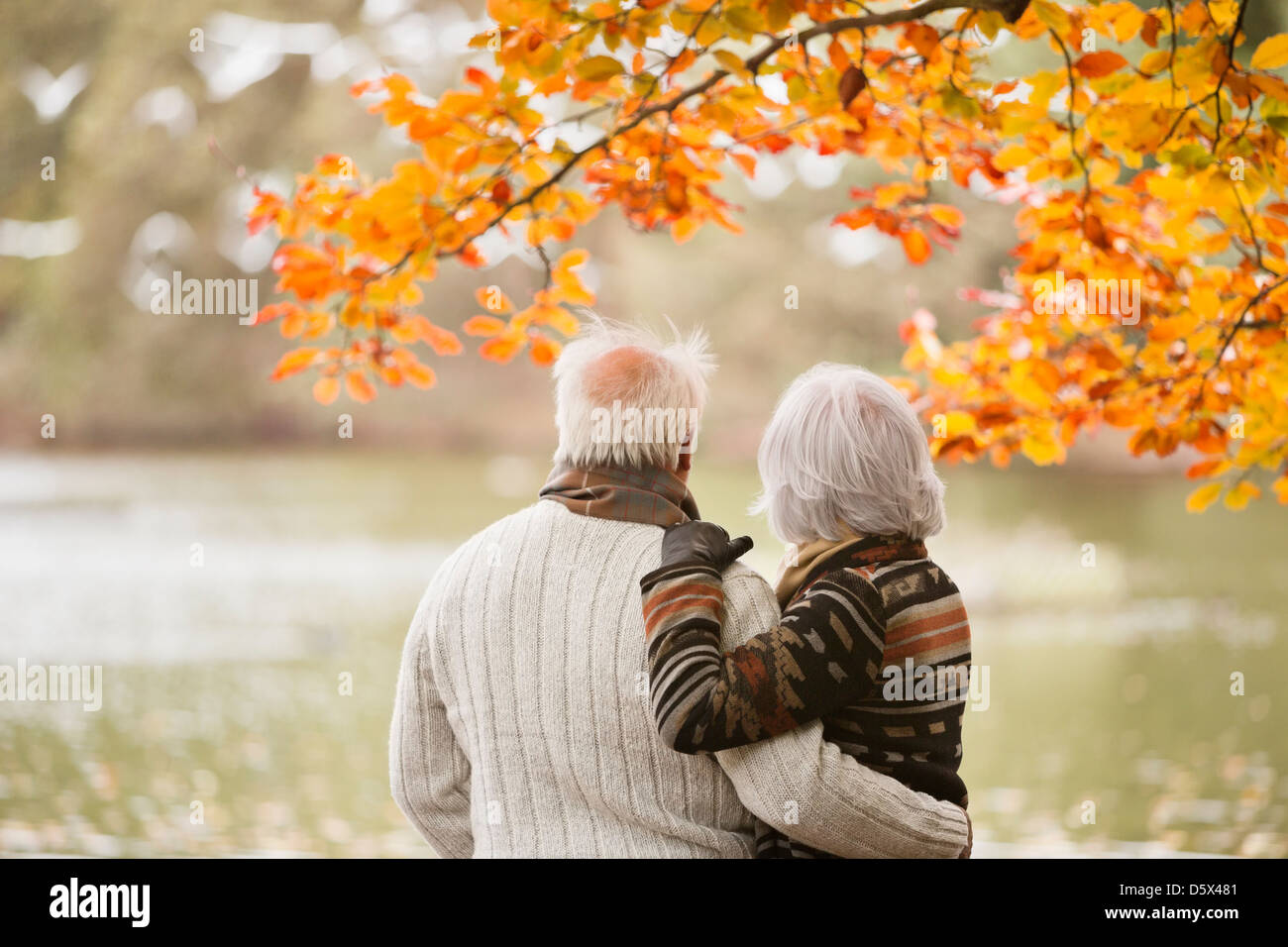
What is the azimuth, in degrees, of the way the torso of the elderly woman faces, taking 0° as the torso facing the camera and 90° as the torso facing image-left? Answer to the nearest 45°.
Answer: approximately 135°

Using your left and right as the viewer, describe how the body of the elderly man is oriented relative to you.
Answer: facing away from the viewer
